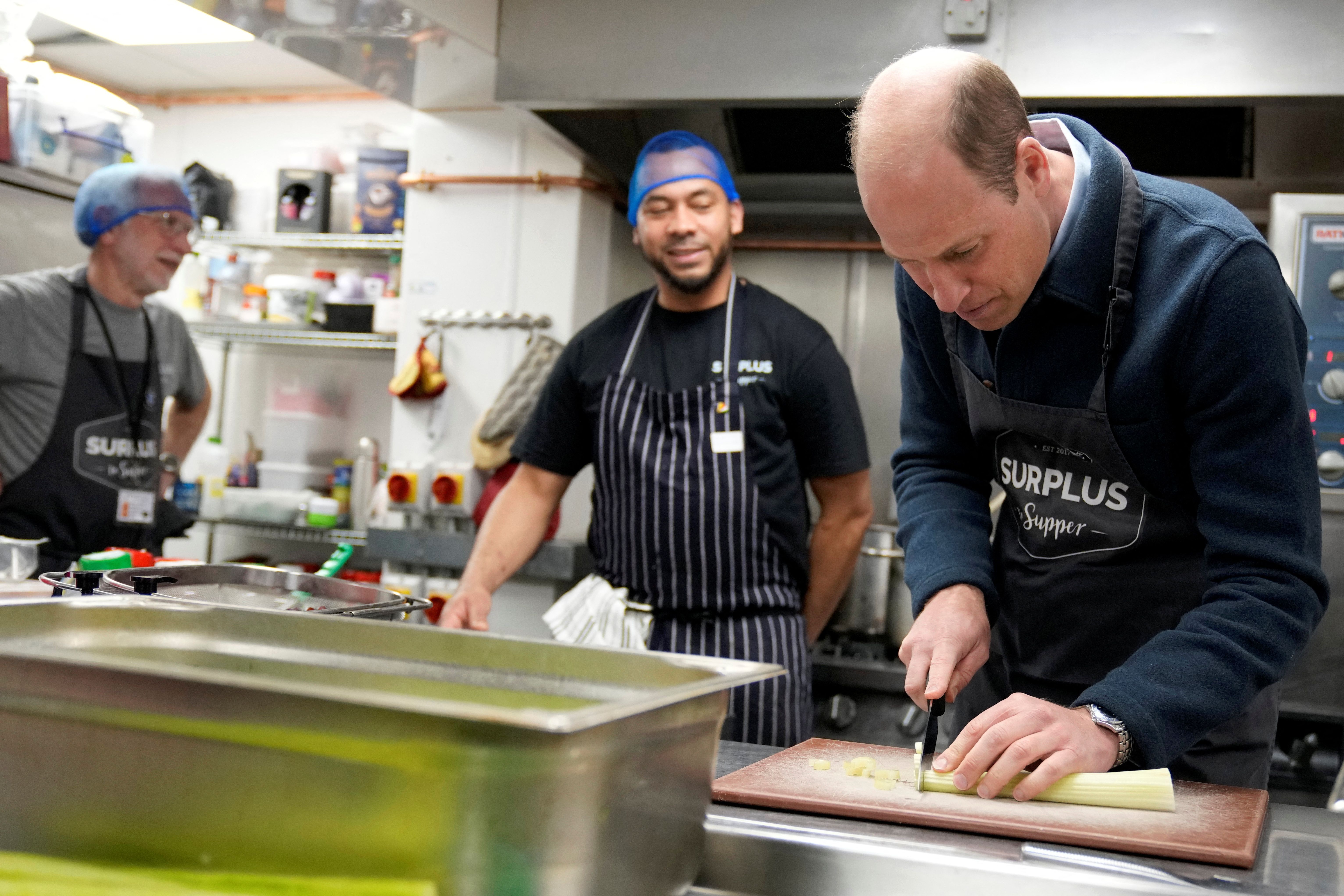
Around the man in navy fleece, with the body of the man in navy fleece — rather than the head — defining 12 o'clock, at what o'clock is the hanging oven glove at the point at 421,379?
The hanging oven glove is roughly at 3 o'clock from the man in navy fleece.

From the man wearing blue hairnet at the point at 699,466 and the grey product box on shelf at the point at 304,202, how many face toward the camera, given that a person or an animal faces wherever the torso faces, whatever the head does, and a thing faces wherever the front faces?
2

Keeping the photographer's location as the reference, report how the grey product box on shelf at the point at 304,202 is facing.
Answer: facing the viewer

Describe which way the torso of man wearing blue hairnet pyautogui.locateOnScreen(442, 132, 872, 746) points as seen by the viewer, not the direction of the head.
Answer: toward the camera

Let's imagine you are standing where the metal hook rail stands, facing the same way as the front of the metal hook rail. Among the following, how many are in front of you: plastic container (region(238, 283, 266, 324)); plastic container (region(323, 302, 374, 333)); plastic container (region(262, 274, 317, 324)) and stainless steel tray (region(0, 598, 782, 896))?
1

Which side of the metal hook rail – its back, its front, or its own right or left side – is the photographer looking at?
front

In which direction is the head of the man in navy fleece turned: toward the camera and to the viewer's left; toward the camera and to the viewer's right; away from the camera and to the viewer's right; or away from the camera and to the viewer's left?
toward the camera and to the viewer's left

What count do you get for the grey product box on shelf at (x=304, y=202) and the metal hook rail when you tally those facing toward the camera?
2

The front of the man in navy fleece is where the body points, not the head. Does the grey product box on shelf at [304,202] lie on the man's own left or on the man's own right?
on the man's own right

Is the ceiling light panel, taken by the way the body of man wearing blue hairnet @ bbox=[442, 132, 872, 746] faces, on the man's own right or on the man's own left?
on the man's own right

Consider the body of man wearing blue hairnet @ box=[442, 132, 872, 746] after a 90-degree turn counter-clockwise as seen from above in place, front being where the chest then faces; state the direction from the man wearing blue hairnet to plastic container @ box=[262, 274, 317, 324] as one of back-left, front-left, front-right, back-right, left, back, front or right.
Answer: back-left

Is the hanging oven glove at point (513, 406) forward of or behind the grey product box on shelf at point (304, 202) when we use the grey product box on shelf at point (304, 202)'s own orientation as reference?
forward

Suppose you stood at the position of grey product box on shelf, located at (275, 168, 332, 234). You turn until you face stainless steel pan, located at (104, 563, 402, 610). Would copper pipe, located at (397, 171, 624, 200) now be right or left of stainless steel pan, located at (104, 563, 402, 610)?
left

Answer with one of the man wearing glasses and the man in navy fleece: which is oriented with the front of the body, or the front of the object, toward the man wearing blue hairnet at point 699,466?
the man wearing glasses

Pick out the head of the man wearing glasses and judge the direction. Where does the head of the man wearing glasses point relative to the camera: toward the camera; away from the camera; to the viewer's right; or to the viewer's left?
to the viewer's right

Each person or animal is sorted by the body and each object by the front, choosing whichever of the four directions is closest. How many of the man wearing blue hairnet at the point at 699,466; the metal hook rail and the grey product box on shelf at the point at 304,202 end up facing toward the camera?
3

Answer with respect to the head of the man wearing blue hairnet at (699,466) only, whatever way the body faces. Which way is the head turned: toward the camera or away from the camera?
toward the camera
